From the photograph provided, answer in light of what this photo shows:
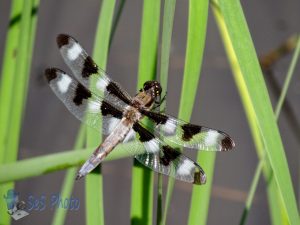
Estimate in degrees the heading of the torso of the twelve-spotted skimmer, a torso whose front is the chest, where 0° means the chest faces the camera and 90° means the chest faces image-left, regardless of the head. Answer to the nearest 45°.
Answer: approximately 225°
